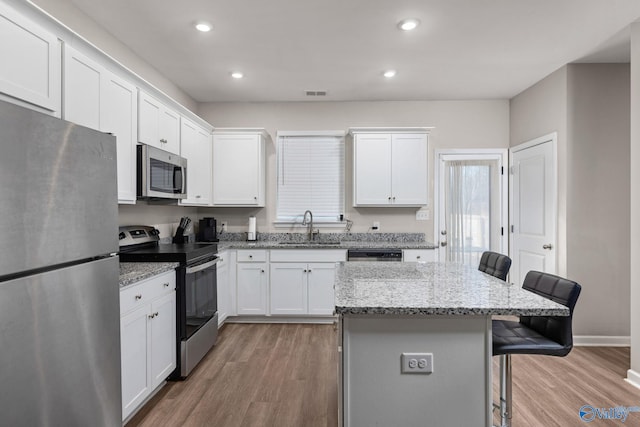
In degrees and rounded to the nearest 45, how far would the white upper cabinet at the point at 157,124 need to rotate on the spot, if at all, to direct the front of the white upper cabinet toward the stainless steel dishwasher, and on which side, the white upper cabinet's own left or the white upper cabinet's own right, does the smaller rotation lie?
approximately 45° to the white upper cabinet's own left

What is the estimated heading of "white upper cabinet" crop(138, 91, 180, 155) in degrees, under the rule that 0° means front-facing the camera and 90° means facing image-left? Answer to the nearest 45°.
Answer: approximately 315°

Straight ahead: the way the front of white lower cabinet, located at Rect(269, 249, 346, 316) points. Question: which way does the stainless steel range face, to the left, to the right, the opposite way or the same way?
to the left

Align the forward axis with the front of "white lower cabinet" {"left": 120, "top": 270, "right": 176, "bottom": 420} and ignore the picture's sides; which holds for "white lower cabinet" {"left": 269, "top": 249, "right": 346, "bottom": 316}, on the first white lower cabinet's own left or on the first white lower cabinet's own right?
on the first white lower cabinet's own left

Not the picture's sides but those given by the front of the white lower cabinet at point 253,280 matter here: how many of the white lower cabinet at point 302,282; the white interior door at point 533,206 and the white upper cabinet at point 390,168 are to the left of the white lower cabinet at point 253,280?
3

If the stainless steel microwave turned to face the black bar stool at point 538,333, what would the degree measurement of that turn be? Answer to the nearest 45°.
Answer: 0° — it already faces it

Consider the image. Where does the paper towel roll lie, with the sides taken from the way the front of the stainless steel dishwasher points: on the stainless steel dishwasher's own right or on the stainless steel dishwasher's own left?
on the stainless steel dishwasher's own right

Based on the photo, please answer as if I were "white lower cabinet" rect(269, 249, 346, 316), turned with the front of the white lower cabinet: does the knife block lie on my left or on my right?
on my right

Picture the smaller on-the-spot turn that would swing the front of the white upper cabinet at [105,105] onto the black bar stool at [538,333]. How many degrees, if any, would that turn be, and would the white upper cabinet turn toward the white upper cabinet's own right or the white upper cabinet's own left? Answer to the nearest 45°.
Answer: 0° — it already faces it

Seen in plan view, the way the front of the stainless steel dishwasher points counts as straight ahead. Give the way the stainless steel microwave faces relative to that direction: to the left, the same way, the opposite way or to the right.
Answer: to the left
